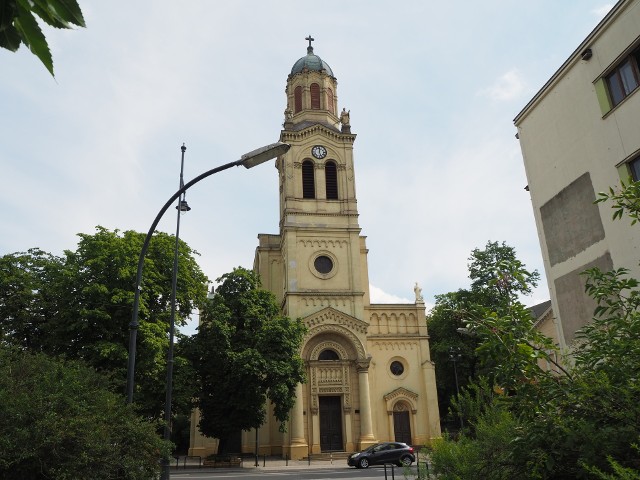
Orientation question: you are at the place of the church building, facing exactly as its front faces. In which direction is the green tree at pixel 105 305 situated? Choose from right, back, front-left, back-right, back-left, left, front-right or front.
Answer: front-right

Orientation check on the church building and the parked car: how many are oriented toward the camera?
1

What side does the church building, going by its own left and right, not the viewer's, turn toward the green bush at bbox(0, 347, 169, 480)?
front

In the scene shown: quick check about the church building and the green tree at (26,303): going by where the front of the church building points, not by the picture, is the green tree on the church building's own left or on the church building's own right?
on the church building's own right

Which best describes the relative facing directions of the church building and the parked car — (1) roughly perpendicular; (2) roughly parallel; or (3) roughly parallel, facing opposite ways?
roughly perpendicular

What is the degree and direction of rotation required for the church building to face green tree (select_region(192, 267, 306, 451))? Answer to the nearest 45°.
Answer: approximately 45° to its right

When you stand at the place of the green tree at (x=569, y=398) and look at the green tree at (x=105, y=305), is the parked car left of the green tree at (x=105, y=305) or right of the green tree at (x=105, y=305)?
right
